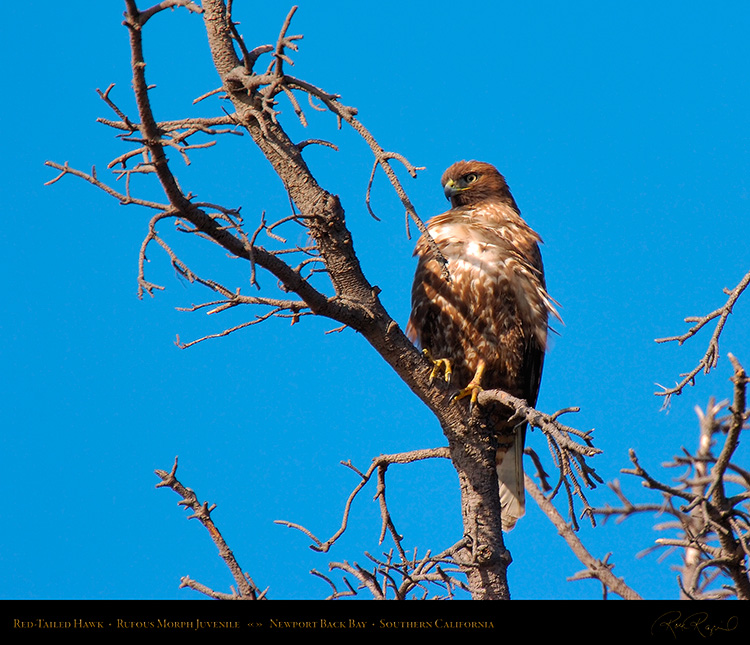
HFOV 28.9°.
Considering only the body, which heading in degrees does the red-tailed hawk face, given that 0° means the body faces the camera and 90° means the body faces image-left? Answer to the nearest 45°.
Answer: approximately 45°
